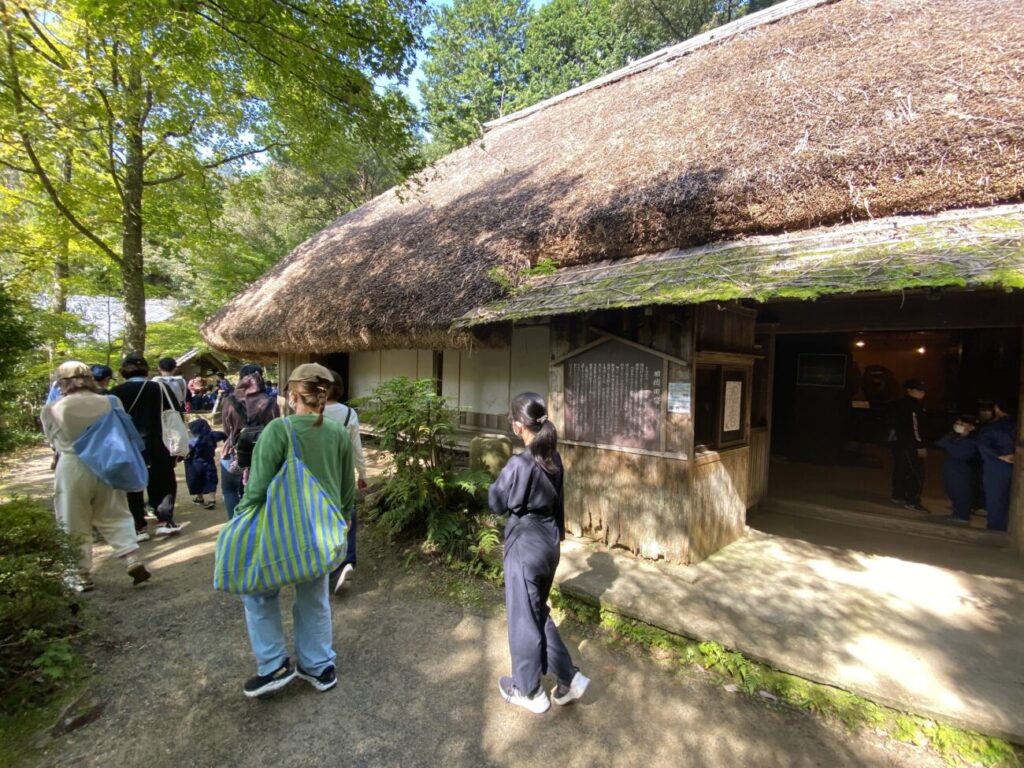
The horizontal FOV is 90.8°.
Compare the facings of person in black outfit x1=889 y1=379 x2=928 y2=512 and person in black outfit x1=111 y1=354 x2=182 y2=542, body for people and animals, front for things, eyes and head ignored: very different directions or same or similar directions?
very different directions

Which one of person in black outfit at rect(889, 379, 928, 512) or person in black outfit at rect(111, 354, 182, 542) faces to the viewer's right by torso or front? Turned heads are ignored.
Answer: person in black outfit at rect(889, 379, 928, 512)

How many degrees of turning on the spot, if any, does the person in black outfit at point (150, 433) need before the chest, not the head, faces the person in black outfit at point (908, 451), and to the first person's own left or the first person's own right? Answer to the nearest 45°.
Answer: approximately 135° to the first person's own right

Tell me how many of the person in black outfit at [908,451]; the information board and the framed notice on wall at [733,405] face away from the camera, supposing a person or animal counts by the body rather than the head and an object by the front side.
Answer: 0

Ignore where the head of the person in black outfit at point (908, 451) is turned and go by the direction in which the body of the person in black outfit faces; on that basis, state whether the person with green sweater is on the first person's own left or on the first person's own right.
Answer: on the first person's own right

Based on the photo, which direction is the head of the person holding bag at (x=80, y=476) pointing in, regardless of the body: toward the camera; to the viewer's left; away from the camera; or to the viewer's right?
away from the camera

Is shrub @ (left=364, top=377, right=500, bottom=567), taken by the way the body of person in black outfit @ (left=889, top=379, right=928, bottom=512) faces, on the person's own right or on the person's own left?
on the person's own right

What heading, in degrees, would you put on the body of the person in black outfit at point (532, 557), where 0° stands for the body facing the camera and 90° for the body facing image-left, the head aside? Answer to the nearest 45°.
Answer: approximately 135°

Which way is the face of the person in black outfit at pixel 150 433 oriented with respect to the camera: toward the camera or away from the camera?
away from the camera

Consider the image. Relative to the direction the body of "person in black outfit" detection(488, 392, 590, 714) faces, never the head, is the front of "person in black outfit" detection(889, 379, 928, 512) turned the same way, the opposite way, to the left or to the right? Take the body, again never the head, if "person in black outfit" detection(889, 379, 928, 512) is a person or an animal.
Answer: the opposite way

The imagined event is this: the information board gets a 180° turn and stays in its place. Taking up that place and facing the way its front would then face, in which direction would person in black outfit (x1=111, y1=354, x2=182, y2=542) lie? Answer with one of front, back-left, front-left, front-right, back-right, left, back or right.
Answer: back-left

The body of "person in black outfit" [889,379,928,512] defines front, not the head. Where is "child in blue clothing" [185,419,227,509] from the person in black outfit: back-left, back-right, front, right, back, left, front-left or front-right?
back-right

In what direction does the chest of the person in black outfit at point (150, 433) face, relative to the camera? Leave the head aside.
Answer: away from the camera

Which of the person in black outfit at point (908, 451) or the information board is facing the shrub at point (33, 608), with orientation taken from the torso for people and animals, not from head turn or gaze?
the information board
